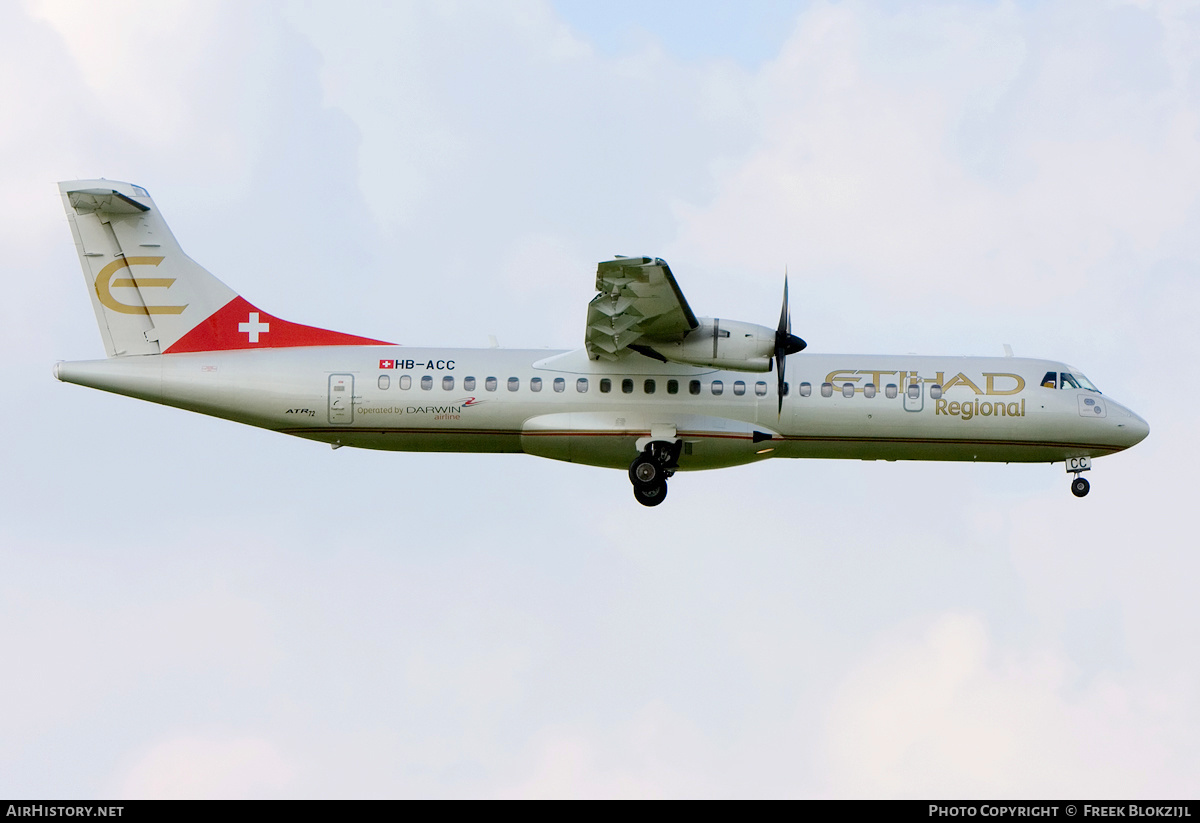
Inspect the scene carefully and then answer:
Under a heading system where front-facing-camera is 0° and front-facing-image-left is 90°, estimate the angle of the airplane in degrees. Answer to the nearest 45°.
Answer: approximately 270°
